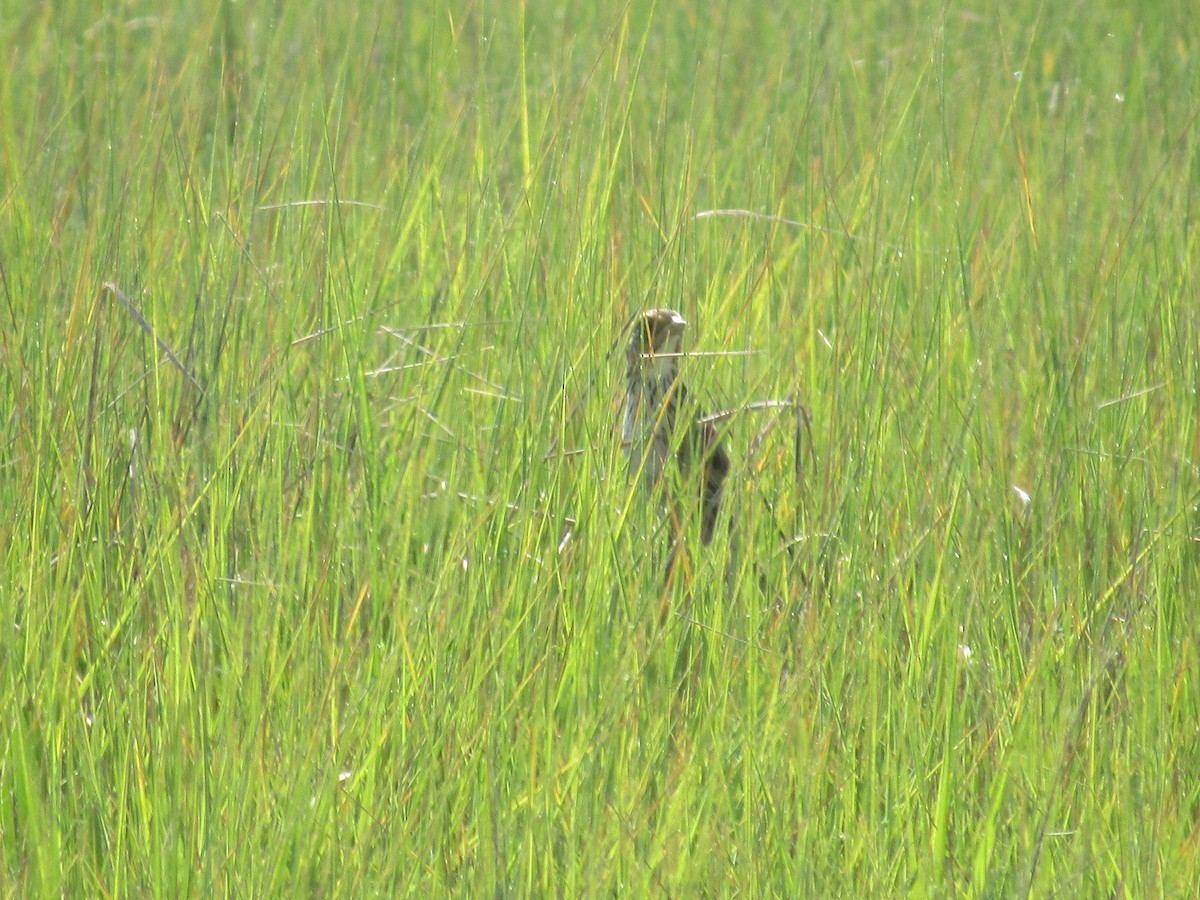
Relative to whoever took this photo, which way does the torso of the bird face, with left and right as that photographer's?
facing the viewer and to the left of the viewer
